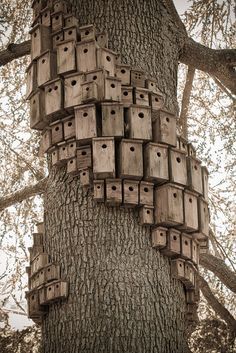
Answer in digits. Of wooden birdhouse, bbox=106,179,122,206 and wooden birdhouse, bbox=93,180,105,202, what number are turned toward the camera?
2

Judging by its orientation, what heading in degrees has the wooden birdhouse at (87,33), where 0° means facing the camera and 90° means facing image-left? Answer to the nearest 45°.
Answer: approximately 0°

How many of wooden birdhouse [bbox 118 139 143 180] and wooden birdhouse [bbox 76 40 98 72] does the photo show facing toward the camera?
2

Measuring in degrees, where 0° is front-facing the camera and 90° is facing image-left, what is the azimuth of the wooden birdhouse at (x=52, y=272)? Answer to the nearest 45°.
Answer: approximately 45°

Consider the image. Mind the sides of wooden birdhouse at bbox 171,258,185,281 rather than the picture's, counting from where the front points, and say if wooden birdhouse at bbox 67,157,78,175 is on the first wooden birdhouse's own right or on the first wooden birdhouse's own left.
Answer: on the first wooden birdhouse's own right

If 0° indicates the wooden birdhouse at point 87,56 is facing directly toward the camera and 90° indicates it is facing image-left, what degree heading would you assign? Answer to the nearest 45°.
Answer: approximately 0°
